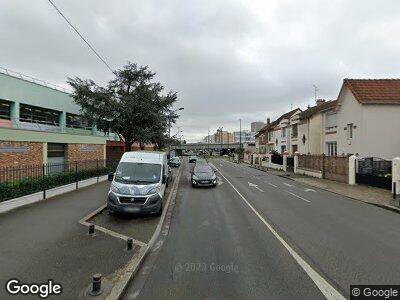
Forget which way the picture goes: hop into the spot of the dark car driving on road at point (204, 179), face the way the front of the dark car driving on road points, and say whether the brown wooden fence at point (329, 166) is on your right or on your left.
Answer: on your left

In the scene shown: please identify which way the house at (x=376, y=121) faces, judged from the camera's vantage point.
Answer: facing the viewer and to the left of the viewer

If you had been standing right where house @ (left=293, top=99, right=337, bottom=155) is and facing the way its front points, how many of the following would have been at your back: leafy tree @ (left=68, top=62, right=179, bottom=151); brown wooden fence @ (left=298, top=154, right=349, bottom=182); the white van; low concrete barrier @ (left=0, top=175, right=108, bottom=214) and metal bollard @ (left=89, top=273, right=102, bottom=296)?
0

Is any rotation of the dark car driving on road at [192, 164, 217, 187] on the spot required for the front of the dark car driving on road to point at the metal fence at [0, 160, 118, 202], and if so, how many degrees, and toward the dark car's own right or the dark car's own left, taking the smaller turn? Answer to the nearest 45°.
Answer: approximately 45° to the dark car's own right

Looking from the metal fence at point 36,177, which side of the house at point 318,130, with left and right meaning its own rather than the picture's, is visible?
front

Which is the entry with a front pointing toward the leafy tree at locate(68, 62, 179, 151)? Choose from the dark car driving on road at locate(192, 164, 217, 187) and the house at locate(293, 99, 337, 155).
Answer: the house

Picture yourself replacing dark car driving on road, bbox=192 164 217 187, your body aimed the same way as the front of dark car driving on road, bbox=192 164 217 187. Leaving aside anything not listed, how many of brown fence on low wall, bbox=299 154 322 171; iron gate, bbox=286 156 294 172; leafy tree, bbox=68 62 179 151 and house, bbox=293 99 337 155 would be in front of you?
0

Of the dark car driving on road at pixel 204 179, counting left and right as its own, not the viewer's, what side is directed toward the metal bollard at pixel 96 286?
front

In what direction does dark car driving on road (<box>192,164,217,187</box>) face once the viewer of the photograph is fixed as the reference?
facing the viewer

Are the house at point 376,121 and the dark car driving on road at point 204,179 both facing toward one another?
no

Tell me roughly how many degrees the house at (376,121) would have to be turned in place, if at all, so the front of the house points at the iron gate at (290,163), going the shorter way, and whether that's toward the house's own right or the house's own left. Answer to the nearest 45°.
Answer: approximately 90° to the house's own right

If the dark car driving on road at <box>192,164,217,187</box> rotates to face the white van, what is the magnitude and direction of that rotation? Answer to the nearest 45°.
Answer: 0° — it already faces it

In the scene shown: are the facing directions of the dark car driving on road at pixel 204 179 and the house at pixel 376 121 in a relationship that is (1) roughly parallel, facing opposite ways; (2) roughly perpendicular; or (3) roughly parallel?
roughly perpendicular

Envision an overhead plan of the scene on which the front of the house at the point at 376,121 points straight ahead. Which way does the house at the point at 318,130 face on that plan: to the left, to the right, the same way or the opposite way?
the same way

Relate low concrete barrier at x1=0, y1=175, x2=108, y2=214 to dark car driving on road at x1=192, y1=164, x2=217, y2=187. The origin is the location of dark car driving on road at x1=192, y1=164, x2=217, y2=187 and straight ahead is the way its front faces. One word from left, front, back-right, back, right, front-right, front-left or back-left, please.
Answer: front-right

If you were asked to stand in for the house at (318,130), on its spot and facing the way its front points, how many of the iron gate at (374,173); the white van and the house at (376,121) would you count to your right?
0

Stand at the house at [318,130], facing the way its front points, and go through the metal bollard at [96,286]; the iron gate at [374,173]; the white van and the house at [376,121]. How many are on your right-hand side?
0

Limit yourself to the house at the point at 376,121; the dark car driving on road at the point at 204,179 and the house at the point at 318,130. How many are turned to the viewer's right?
0

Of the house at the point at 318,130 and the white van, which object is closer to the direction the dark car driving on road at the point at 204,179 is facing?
the white van
